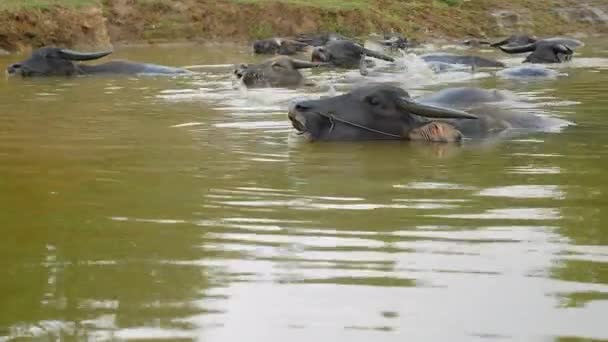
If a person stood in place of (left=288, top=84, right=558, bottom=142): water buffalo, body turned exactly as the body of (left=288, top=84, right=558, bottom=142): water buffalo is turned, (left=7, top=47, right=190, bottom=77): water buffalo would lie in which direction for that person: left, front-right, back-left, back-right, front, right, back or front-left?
front-right

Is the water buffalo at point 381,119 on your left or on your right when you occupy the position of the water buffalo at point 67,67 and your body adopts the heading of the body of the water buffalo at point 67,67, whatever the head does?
on your left

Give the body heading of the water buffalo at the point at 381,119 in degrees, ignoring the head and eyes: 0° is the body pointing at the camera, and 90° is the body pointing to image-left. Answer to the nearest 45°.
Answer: approximately 90°

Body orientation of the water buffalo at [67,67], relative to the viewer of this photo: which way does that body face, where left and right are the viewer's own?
facing to the left of the viewer

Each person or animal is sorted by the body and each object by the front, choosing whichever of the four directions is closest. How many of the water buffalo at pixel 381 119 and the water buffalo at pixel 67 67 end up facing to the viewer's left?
2
